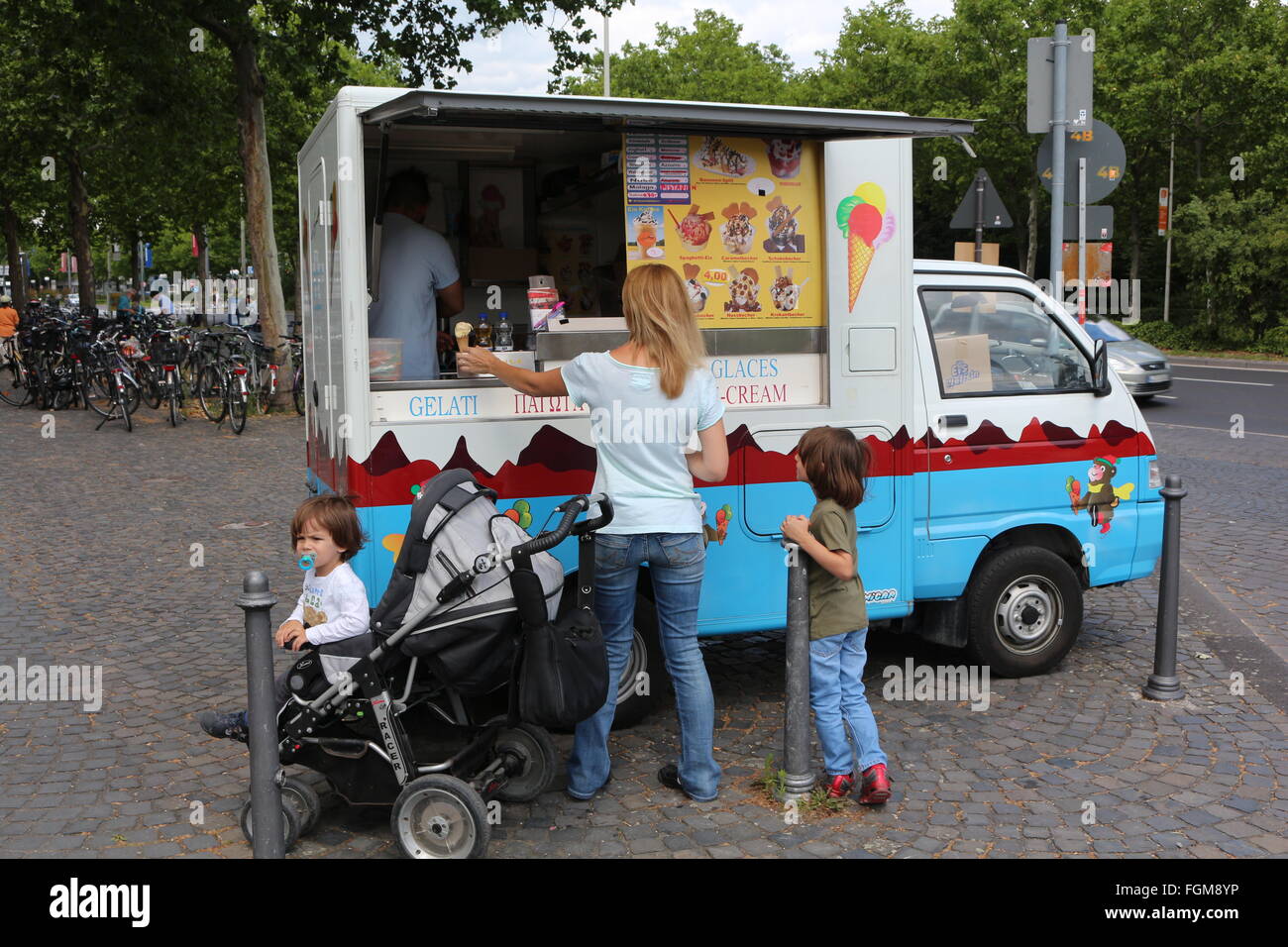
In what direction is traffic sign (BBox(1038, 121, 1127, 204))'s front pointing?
away from the camera

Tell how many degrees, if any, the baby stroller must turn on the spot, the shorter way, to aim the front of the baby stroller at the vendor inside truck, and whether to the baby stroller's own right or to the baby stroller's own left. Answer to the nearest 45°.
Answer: approximately 90° to the baby stroller's own right

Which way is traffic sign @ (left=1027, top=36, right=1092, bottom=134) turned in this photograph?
away from the camera

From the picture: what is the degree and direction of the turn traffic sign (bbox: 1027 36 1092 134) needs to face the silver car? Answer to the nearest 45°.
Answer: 0° — it already faces it

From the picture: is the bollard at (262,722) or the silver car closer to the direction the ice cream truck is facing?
the silver car

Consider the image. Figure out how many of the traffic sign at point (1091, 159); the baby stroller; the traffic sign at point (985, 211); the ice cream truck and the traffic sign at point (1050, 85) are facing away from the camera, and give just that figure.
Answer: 3

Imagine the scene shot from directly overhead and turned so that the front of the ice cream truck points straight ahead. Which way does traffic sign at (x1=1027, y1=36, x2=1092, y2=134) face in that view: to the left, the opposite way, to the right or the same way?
to the left

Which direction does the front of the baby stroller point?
to the viewer's left

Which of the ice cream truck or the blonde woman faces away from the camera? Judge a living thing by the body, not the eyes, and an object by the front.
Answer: the blonde woman

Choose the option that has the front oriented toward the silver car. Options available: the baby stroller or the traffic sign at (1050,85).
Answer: the traffic sign

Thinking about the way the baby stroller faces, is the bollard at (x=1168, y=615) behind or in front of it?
behind

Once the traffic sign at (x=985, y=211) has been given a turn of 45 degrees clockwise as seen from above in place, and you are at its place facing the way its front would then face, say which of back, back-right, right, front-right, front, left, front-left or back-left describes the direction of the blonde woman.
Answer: back-right

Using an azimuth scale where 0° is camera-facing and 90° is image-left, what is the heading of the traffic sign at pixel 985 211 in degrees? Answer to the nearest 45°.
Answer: approximately 180°

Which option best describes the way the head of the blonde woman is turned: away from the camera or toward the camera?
away from the camera
